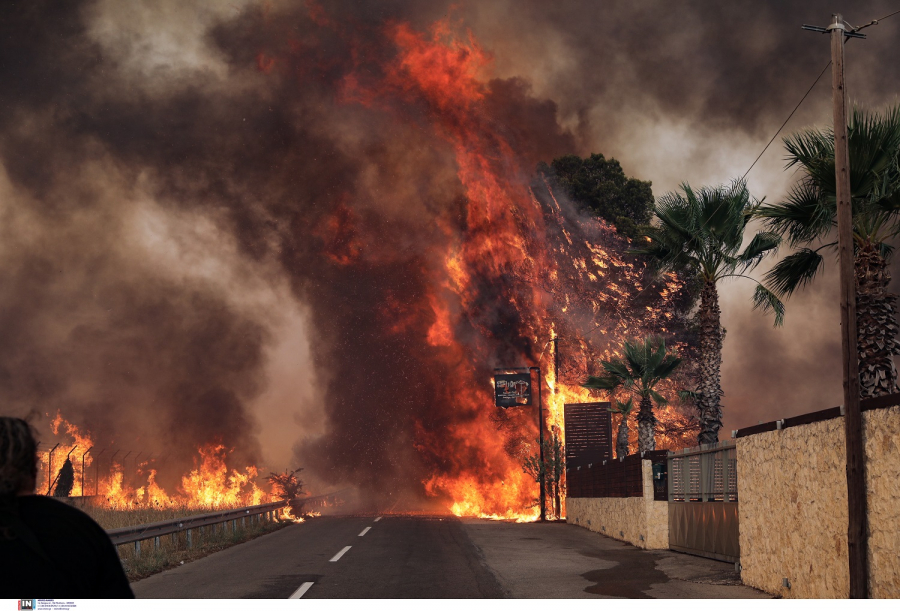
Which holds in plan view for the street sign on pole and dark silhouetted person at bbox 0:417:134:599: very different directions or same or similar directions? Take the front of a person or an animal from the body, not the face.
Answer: very different directions

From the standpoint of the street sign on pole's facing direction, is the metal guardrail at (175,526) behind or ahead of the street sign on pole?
ahead

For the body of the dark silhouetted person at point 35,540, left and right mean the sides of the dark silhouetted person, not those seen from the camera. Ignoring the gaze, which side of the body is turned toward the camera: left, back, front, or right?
back

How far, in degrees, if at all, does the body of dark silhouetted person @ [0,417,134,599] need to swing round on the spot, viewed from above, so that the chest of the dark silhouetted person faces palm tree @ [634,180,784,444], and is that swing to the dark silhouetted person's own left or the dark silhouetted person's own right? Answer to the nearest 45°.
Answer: approximately 45° to the dark silhouetted person's own right

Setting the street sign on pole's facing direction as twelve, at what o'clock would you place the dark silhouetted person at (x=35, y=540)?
The dark silhouetted person is roughly at 12 o'clock from the street sign on pole.

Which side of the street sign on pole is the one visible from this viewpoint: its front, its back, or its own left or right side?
front

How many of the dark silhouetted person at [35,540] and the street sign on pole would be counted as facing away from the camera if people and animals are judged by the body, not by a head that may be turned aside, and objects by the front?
1

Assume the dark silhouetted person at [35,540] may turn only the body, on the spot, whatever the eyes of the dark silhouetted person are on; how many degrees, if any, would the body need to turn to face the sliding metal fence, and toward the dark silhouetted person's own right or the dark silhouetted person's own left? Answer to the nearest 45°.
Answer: approximately 45° to the dark silhouetted person's own right

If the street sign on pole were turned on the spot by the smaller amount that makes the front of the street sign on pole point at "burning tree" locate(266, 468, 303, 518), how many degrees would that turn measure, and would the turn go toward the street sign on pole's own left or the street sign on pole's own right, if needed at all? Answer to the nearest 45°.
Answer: approximately 45° to the street sign on pole's own right

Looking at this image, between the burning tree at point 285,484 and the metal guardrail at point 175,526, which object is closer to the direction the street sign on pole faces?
the metal guardrail

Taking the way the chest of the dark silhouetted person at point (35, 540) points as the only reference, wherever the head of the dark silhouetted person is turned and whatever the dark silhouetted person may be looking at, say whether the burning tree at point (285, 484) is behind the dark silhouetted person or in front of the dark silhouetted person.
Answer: in front
